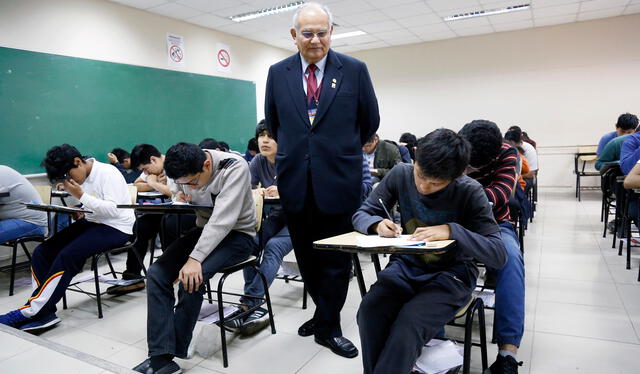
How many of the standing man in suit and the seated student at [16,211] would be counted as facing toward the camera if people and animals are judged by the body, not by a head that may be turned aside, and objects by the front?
1

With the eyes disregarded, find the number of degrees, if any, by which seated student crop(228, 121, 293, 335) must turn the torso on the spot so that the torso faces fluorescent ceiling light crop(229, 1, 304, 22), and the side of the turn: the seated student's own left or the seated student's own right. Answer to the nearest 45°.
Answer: approximately 135° to the seated student's own right

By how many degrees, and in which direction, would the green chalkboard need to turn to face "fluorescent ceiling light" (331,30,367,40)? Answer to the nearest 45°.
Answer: approximately 45° to its left

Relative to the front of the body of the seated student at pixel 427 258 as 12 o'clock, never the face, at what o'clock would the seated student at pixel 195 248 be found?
the seated student at pixel 195 248 is roughly at 2 o'clock from the seated student at pixel 427 258.

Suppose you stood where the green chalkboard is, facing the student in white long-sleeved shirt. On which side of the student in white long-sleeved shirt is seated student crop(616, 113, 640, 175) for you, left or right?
left

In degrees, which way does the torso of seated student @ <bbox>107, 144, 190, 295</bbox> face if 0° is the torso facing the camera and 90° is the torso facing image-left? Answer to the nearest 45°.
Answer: approximately 45°

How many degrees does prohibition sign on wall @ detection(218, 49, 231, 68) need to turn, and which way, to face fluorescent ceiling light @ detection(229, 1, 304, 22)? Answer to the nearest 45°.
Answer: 0° — it already faces it

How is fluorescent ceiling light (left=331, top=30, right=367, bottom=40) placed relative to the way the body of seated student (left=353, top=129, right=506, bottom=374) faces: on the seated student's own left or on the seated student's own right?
on the seated student's own right

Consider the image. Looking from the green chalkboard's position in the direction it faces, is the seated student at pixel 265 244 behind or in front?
in front

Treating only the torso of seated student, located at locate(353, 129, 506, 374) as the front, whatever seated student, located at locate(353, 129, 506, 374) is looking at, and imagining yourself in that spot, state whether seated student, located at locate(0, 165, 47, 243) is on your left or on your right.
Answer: on your right

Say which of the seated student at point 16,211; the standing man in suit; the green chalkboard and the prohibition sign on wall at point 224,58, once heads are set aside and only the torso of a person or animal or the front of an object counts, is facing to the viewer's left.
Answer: the seated student

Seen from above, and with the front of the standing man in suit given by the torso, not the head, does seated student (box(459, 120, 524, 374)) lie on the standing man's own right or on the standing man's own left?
on the standing man's own left

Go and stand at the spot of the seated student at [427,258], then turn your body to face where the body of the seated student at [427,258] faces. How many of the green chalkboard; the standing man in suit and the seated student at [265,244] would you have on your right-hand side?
3

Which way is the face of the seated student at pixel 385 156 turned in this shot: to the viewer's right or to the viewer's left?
to the viewer's left

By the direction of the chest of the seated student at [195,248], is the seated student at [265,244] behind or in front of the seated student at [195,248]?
behind
